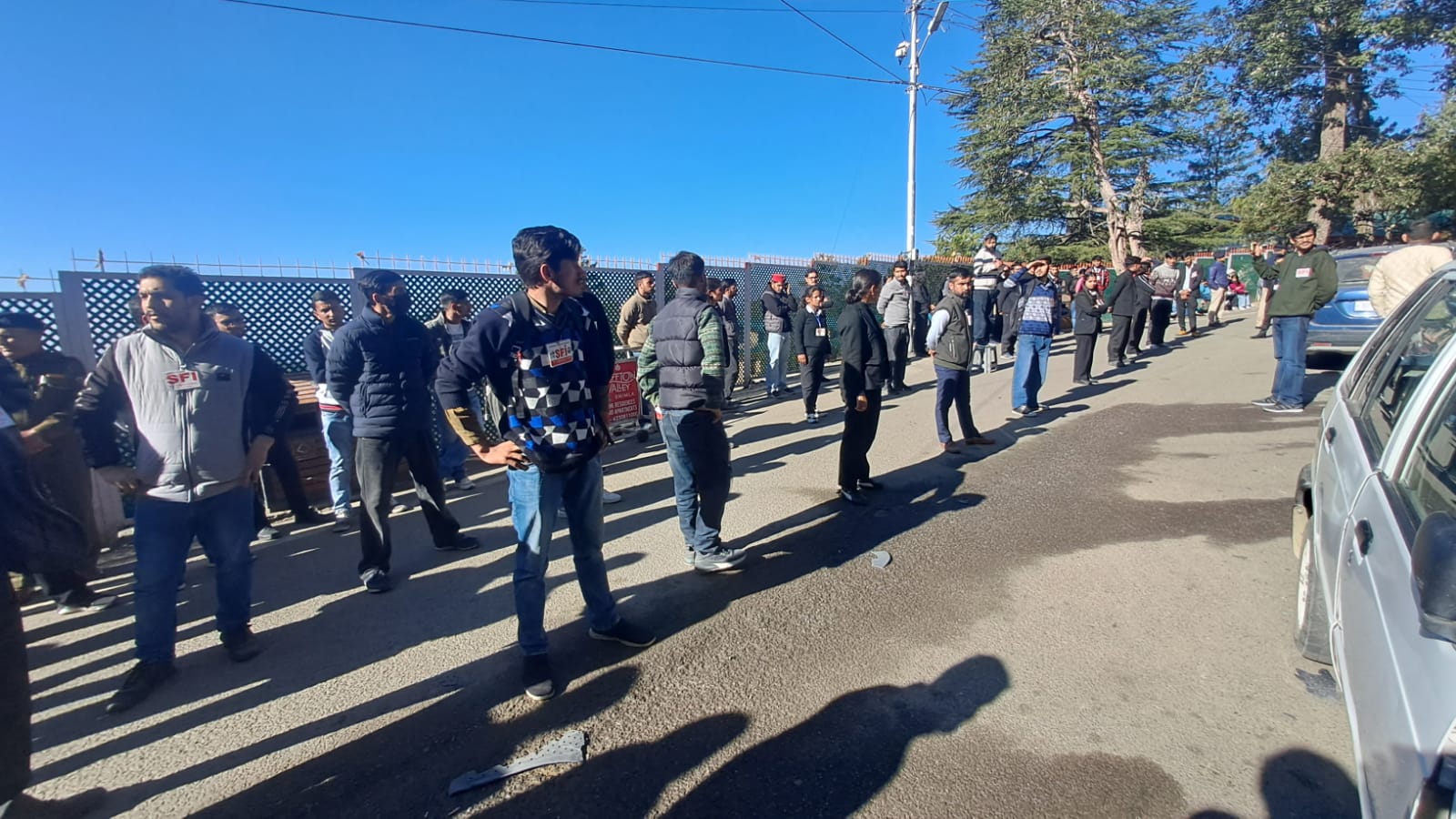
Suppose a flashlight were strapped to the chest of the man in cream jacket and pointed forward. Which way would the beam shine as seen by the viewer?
away from the camera

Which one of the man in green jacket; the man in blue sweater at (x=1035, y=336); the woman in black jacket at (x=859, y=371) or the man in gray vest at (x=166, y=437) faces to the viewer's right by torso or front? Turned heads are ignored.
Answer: the woman in black jacket

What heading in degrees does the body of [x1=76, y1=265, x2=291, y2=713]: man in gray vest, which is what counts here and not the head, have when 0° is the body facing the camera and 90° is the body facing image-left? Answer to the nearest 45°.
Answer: approximately 0°

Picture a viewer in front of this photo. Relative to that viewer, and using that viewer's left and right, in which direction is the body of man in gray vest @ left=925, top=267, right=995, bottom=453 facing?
facing the viewer and to the right of the viewer

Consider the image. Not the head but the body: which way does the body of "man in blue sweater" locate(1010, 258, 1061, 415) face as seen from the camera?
toward the camera

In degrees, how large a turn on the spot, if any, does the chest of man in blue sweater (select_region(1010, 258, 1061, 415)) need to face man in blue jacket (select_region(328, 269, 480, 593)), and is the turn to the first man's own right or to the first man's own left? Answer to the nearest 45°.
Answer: approximately 45° to the first man's own right

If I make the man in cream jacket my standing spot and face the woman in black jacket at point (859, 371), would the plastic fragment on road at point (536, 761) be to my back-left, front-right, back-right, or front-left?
front-left

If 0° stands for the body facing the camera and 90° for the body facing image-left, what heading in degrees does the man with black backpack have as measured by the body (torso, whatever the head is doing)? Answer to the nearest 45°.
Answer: approximately 315°

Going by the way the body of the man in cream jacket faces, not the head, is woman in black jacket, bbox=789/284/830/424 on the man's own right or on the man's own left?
on the man's own left

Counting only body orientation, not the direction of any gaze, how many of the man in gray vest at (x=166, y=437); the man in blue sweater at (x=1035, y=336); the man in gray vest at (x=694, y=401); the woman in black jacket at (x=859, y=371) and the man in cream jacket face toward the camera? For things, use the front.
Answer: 2

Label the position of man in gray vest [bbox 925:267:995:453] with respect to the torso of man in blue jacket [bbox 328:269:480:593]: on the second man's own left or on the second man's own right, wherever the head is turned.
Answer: on the second man's own left

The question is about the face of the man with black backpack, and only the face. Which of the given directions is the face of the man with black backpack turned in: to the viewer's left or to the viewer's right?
to the viewer's right

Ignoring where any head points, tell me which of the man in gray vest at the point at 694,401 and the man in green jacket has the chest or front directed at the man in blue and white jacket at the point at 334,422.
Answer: the man in green jacket
